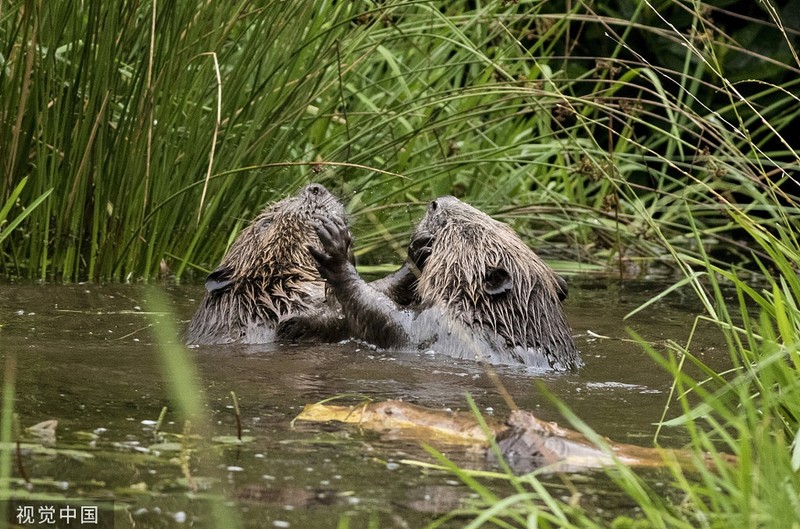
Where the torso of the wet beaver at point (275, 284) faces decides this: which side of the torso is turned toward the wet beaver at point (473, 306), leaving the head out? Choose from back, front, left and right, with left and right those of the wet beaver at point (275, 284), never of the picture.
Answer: front

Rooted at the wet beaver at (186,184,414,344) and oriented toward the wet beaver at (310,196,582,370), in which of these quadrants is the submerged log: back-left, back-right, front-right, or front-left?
front-right

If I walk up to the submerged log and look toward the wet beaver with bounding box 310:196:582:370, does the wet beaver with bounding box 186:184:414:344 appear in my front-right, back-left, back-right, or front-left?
front-left

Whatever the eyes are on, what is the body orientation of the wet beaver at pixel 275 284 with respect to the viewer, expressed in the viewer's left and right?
facing to the right of the viewer

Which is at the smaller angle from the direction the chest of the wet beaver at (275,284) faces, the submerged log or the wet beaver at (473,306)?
the wet beaver

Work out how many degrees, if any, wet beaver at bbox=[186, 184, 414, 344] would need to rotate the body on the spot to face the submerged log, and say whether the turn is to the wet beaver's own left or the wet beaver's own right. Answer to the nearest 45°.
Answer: approximately 90° to the wet beaver's own right

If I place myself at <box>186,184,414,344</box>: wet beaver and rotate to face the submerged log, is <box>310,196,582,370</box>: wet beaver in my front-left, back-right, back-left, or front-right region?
front-left

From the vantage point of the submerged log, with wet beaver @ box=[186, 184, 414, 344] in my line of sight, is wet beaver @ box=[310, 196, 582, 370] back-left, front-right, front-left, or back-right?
front-right
